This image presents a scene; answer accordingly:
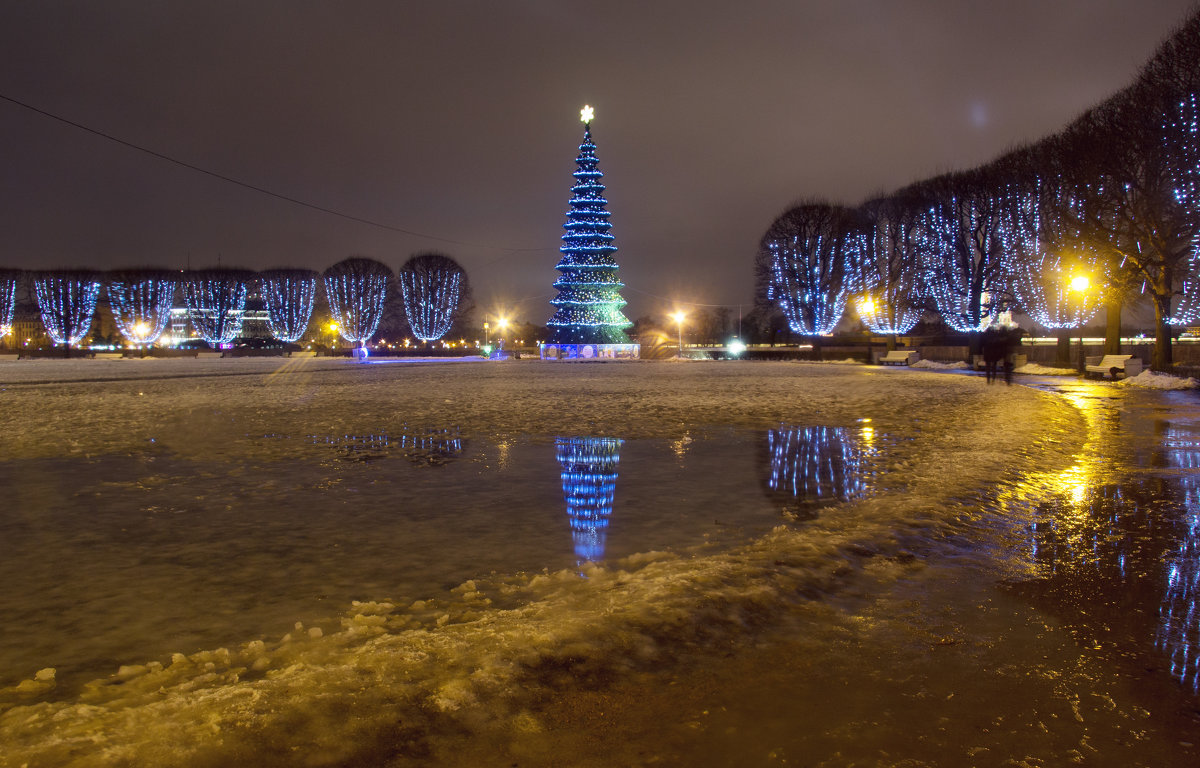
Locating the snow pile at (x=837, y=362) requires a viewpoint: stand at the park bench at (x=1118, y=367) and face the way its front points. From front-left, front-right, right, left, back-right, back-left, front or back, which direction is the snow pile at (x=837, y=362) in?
right

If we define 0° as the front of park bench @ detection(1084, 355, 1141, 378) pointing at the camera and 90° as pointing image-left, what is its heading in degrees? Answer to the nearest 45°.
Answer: approximately 45°

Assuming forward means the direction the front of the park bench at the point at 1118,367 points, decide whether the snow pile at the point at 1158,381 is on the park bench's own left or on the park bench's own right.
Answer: on the park bench's own left

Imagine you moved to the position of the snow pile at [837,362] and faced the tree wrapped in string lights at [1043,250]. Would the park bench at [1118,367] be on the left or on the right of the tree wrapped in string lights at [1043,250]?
right

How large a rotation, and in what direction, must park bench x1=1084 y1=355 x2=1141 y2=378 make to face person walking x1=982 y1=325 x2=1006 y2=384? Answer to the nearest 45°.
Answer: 0° — it already faces them

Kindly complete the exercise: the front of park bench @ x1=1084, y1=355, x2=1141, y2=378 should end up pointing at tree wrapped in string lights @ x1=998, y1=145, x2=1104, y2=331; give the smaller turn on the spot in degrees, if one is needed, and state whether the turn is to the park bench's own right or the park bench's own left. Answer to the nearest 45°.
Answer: approximately 135° to the park bench's own right

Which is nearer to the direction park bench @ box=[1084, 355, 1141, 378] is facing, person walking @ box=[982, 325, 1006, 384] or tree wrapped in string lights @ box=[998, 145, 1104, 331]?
the person walking

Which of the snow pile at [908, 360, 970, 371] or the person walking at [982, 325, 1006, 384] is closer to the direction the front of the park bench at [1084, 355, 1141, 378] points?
the person walking

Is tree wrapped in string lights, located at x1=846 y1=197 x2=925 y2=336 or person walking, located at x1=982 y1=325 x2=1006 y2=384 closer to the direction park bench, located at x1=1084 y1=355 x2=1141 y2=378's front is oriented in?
the person walking

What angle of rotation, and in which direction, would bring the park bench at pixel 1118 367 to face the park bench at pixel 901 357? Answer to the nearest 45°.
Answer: approximately 90° to its right

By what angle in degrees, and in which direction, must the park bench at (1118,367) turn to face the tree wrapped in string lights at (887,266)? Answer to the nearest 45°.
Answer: approximately 90° to its right
